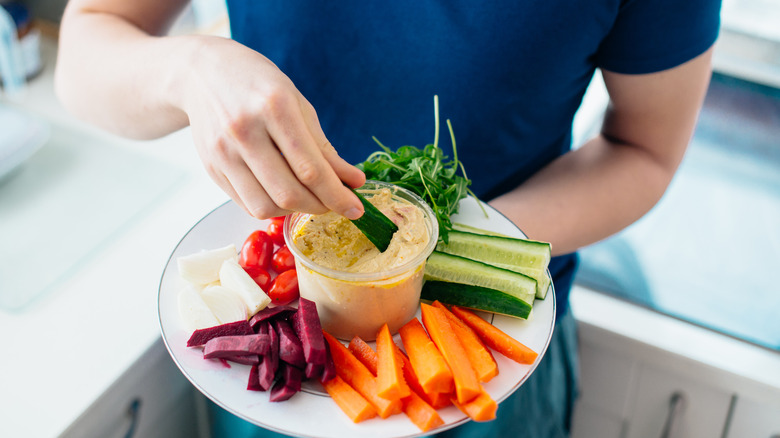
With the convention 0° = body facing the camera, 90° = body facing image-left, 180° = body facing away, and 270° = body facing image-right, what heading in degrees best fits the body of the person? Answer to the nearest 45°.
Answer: approximately 0°

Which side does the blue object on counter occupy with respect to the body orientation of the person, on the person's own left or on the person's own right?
on the person's own right
